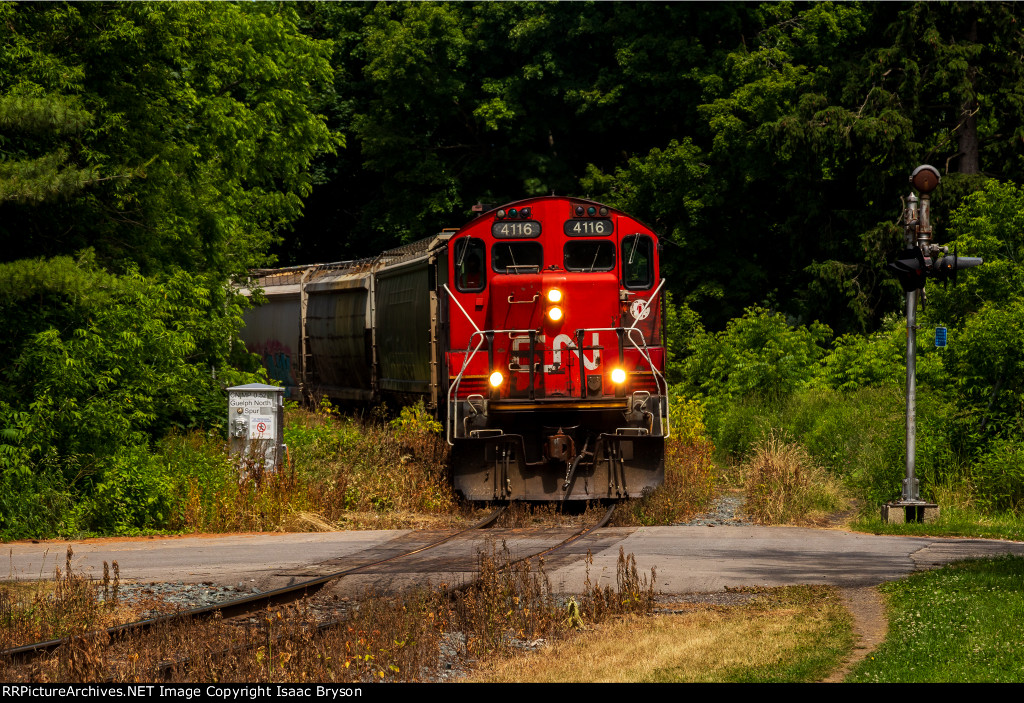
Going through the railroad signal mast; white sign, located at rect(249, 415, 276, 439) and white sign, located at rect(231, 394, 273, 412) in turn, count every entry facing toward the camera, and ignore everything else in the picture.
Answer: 2

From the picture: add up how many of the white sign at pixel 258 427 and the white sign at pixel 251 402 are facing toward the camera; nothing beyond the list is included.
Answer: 2

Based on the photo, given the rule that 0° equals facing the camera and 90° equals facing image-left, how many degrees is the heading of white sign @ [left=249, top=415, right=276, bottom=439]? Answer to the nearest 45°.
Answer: approximately 0°
